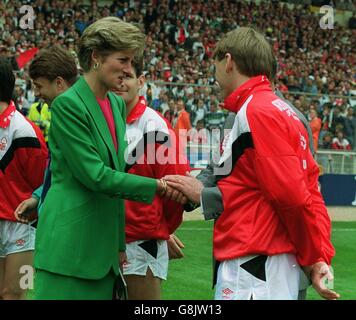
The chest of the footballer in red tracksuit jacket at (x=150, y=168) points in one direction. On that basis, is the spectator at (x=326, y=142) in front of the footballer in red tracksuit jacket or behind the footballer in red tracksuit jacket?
behind

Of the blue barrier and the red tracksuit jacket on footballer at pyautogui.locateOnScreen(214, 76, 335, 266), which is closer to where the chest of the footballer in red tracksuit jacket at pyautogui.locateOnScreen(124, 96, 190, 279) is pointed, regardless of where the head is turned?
the red tracksuit jacket on footballer

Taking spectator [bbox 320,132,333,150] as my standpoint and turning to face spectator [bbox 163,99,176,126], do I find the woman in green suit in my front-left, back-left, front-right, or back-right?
front-left

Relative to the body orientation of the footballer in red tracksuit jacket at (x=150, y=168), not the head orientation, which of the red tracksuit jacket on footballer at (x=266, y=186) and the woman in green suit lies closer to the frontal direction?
the woman in green suit

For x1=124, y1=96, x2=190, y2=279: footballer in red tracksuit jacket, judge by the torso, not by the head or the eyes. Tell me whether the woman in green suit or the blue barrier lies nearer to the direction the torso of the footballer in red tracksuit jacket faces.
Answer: the woman in green suit

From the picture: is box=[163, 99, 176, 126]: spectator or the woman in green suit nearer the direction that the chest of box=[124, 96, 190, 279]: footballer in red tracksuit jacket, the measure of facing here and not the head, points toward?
the woman in green suit

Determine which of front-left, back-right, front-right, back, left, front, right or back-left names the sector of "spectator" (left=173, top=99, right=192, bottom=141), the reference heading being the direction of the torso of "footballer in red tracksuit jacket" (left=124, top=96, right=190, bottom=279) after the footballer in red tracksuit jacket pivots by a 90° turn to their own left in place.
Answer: back-left

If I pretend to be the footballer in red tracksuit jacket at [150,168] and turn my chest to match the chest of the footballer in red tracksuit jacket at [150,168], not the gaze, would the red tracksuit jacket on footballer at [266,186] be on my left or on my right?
on my left

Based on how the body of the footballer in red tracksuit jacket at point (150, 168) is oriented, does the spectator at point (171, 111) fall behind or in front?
behind
